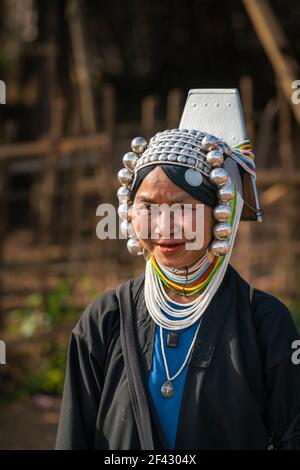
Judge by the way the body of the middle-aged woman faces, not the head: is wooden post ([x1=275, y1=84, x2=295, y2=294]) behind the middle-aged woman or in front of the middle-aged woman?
behind

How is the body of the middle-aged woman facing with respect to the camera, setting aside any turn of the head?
toward the camera

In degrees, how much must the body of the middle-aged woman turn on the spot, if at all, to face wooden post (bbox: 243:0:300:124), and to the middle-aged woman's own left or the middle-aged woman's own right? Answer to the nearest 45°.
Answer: approximately 180°
